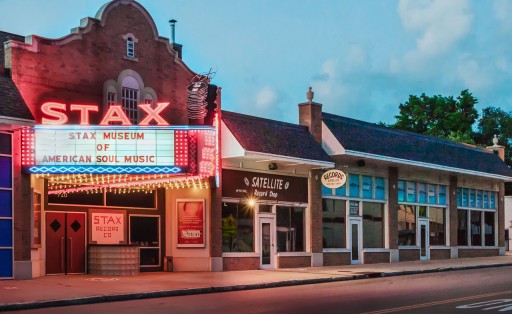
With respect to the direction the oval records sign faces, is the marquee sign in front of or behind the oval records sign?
in front

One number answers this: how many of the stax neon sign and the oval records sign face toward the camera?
2

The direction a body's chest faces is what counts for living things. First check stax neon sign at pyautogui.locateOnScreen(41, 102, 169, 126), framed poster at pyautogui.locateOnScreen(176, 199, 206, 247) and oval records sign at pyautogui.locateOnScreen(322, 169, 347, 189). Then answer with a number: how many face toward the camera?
3

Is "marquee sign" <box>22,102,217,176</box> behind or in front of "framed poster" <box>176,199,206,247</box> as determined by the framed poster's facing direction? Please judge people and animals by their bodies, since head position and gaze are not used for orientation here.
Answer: in front

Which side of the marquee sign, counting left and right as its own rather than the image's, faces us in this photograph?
front

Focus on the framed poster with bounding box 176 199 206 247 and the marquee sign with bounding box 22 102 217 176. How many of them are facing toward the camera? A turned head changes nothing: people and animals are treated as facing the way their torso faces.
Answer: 2

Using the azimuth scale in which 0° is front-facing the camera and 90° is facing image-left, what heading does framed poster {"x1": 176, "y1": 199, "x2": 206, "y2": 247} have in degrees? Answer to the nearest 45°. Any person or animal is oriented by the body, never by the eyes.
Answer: approximately 0°

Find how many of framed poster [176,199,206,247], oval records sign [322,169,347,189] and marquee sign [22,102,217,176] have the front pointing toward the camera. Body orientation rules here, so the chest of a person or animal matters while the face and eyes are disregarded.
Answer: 3
